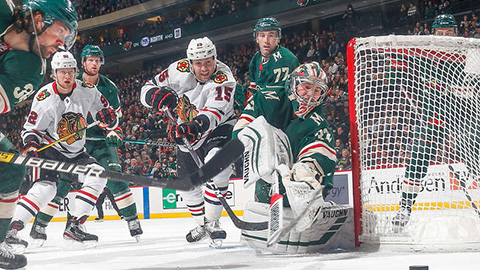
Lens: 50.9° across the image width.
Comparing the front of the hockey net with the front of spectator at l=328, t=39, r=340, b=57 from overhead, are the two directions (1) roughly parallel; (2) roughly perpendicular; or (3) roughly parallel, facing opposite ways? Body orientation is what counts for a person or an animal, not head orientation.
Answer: roughly perpendicular

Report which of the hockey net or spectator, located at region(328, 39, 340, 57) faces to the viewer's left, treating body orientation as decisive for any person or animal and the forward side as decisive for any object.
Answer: the hockey net

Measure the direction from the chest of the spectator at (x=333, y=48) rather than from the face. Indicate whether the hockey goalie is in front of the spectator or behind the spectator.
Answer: in front

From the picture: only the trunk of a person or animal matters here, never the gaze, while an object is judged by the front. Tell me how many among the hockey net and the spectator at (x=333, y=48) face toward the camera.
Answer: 1

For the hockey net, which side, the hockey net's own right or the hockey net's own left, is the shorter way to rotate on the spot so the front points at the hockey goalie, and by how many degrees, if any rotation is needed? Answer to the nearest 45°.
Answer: approximately 45° to the hockey net's own left

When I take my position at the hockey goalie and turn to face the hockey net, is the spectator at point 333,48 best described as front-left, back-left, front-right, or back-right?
front-left

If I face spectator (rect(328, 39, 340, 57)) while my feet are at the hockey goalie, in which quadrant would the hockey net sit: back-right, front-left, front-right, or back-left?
front-right

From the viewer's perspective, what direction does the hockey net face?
to the viewer's left

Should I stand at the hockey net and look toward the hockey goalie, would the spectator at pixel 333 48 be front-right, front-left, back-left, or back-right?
back-right

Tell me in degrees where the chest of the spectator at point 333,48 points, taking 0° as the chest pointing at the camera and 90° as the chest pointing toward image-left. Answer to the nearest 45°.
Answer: approximately 0°

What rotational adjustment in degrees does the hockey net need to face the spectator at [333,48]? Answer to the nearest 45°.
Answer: approximately 90° to its right

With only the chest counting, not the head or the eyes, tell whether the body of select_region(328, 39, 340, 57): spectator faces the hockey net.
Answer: yes
